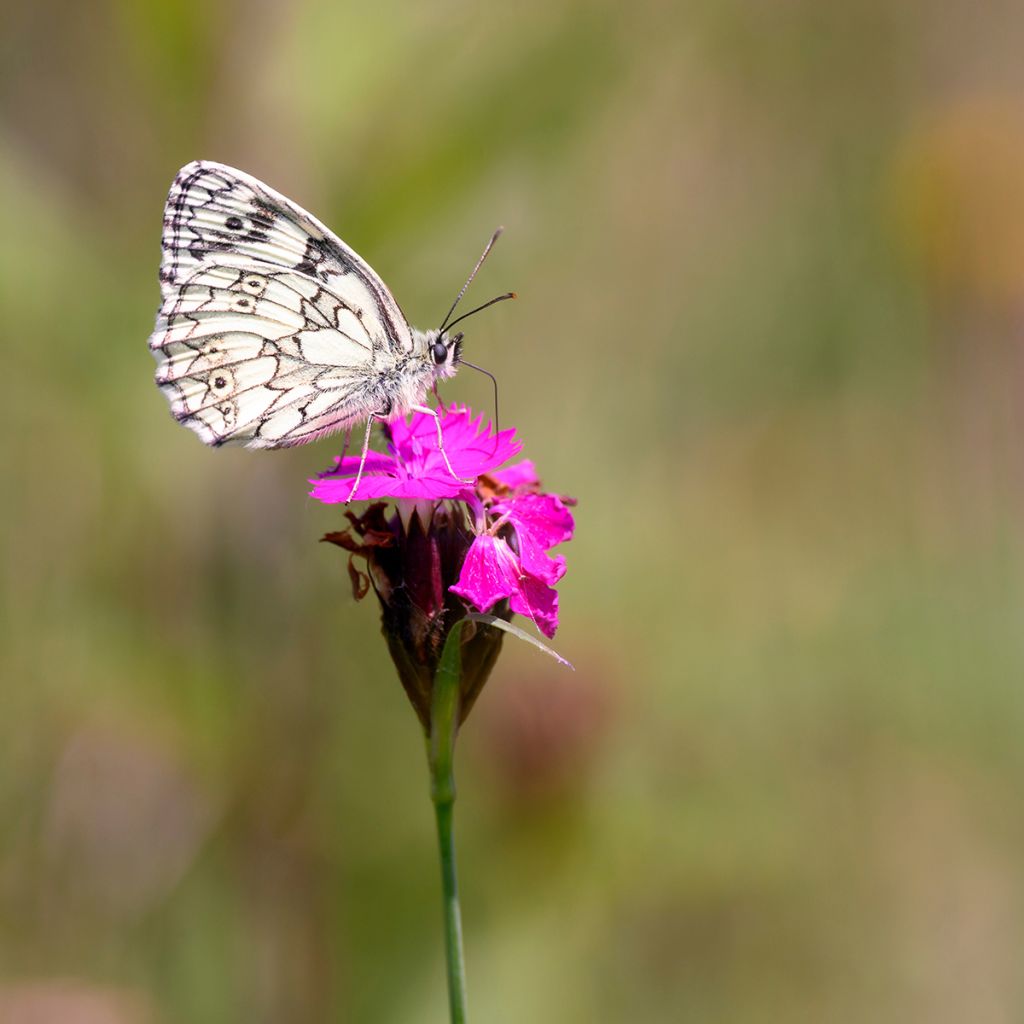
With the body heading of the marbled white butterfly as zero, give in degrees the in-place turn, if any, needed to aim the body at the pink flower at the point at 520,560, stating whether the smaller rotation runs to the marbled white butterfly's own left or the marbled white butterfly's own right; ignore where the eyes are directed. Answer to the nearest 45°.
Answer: approximately 45° to the marbled white butterfly's own right

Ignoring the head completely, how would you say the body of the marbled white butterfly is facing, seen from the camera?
to the viewer's right
